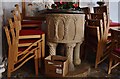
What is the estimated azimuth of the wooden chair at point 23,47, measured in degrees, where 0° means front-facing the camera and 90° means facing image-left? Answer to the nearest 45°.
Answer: approximately 270°

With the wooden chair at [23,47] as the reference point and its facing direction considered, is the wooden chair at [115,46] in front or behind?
in front

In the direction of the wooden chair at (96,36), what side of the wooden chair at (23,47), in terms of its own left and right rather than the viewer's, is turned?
front

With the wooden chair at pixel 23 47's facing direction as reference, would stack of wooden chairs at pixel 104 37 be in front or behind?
in front

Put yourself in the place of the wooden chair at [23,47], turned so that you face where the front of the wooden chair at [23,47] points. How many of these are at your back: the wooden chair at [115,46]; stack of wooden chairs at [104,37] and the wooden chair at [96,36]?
0
